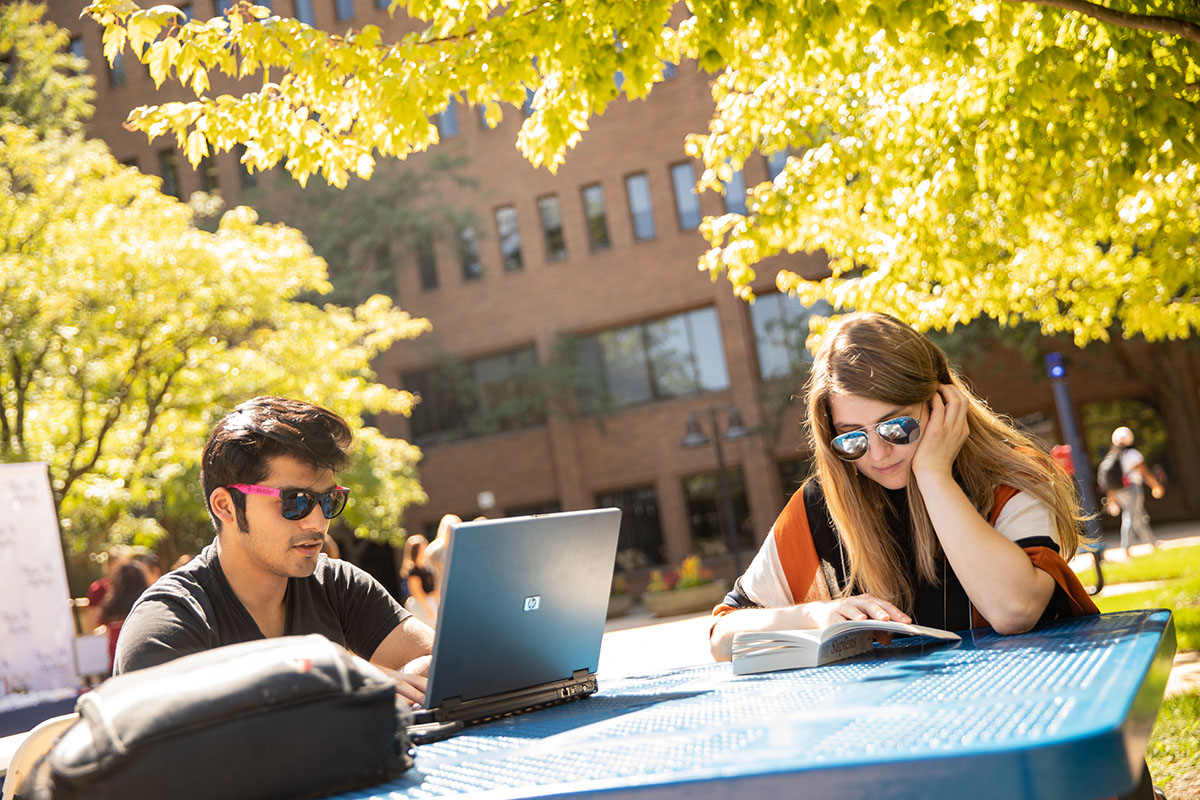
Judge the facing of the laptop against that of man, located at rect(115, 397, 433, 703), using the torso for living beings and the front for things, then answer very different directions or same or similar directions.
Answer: very different directions

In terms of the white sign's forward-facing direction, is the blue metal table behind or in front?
in front

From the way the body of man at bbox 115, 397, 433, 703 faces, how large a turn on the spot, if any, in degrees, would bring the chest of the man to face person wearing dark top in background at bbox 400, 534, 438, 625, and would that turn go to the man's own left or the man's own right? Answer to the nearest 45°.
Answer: approximately 135° to the man's own left

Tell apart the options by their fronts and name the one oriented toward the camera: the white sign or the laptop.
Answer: the white sign

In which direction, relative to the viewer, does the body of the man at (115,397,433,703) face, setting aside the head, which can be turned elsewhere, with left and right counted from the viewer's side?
facing the viewer and to the right of the viewer

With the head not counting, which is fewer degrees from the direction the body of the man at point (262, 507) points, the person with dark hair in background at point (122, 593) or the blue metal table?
the blue metal table

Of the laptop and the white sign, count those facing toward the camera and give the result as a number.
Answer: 1

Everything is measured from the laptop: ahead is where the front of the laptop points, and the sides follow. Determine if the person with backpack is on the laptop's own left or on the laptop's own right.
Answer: on the laptop's own right

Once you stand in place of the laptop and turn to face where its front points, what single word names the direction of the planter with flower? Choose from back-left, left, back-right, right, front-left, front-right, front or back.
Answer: front-right

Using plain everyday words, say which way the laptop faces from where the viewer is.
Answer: facing away from the viewer and to the left of the viewer

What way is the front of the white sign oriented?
toward the camera

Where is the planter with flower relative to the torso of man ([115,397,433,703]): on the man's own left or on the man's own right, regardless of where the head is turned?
on the man's own left

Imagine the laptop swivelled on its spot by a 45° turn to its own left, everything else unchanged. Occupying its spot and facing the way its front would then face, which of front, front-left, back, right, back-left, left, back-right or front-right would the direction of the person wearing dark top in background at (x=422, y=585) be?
right
